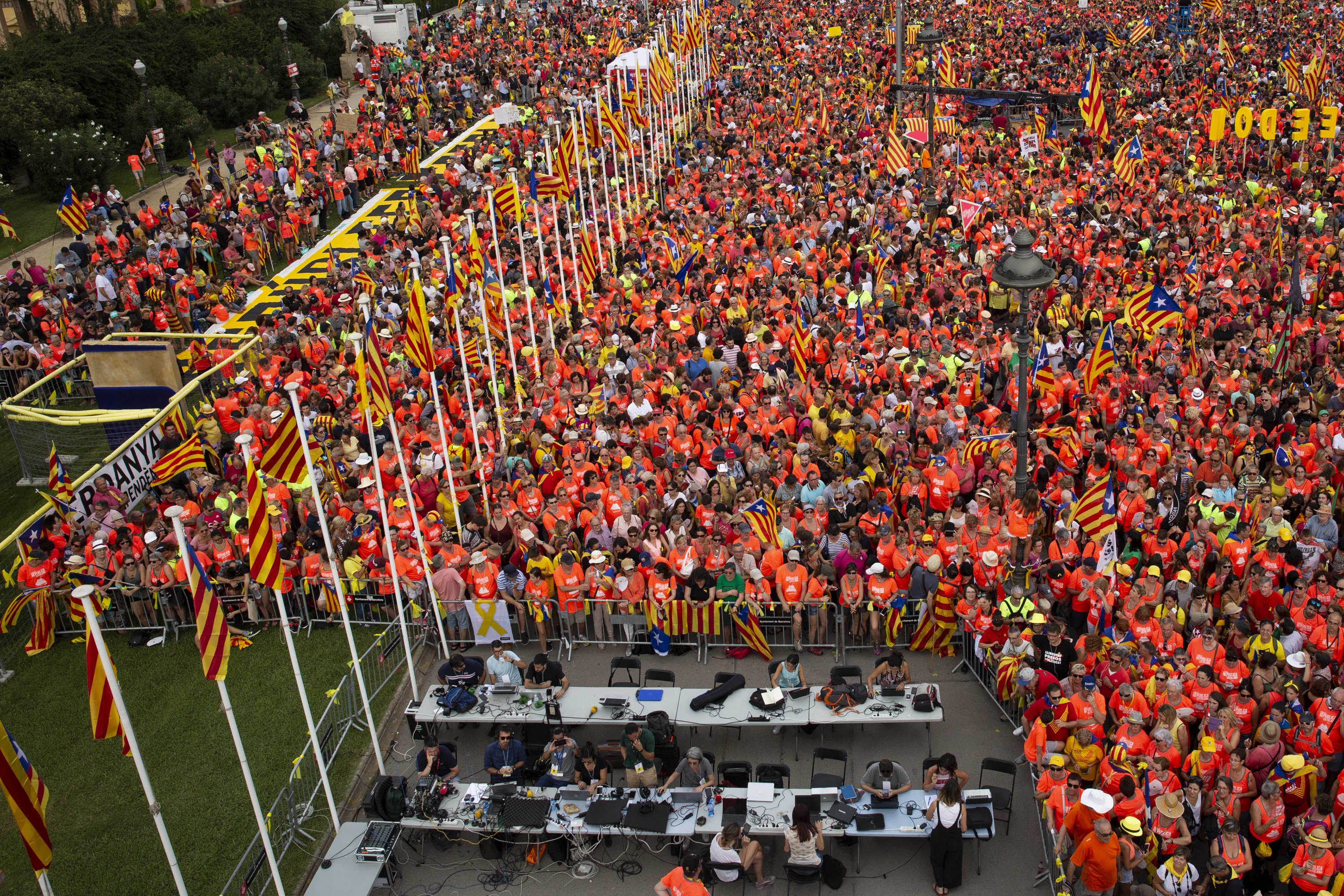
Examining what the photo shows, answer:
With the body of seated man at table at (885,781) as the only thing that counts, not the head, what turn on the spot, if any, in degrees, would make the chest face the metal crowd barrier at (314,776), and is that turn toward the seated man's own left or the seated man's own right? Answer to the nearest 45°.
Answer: approximately 90° to the seated man's own right

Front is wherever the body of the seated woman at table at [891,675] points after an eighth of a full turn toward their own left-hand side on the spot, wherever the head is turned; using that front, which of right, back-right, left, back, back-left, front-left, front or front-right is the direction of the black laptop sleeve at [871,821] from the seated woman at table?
front-right

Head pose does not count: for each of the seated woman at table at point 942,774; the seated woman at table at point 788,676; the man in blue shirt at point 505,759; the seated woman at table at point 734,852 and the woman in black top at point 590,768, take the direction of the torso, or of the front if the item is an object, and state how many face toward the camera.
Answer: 4

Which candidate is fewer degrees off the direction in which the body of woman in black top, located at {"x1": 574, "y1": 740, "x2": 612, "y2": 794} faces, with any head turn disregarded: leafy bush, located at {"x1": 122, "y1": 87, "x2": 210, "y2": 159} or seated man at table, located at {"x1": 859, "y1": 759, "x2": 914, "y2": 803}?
the seated man at table

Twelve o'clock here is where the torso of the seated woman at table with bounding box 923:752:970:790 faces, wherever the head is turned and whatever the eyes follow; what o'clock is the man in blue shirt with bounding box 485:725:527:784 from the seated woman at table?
The man in blue shirt is roughly at 3 o'clock from the seated woman at table.

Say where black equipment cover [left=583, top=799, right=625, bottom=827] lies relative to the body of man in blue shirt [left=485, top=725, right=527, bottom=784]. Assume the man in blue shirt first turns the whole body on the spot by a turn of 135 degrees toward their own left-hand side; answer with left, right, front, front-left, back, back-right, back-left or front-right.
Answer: right

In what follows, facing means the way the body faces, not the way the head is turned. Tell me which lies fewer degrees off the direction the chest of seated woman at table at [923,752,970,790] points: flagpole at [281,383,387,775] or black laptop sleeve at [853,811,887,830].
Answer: the black laptop sleeve

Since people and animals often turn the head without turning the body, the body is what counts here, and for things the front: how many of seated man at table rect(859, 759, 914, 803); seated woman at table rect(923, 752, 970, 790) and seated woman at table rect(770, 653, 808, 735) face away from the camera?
0

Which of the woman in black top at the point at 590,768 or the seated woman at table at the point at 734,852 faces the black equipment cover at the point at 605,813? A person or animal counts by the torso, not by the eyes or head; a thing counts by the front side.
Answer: the woman in black top

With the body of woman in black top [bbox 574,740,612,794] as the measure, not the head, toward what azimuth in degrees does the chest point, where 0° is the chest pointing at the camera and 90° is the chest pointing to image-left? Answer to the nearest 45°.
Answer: approximately 0°

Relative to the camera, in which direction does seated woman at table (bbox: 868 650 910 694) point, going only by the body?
toward the camera

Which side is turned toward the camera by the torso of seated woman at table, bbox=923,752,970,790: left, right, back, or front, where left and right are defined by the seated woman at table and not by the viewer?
front

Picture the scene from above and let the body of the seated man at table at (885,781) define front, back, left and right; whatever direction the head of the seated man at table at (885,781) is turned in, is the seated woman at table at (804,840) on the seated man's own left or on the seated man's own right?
on the seated man's own right

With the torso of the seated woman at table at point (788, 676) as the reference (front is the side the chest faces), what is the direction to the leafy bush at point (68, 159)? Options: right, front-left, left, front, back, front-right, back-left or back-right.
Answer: back-right

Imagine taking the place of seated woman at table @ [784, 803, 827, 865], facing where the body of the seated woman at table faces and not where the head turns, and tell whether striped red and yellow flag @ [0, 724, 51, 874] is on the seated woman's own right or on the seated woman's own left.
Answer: on the seated woman's own left

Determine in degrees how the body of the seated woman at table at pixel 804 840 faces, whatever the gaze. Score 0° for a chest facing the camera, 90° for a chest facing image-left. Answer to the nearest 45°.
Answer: approximately 180°
